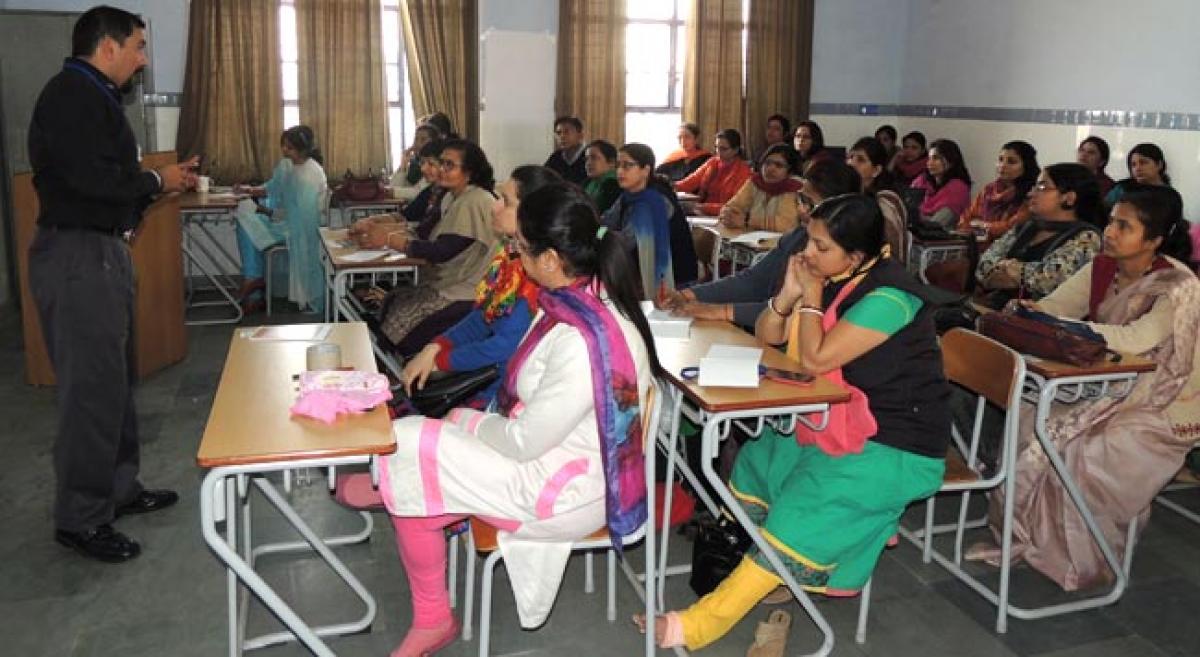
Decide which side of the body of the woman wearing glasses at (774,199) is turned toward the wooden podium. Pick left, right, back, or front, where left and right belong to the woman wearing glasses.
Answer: front

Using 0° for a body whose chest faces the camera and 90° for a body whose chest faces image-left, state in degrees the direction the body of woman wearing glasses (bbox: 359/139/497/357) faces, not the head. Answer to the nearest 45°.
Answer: approximately 90°

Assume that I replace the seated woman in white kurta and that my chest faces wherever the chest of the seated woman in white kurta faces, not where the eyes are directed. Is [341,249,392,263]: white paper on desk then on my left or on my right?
on my right

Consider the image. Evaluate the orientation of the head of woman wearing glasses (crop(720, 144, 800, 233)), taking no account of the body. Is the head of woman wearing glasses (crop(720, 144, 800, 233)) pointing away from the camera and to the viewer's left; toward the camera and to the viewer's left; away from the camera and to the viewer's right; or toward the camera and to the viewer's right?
toward the camera and to the viewer's left

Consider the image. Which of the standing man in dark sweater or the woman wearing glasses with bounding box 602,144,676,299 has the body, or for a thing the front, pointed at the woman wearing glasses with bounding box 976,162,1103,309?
the standing man in dark sweater

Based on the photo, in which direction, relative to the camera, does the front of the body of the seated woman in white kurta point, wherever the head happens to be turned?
to the viewer's left

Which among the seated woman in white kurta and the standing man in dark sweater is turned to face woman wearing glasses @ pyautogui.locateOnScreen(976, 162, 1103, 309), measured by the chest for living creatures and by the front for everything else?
the standing man in dark sweater

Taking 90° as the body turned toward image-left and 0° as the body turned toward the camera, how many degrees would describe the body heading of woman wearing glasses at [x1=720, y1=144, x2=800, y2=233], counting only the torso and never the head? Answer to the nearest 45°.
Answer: approximately 45°

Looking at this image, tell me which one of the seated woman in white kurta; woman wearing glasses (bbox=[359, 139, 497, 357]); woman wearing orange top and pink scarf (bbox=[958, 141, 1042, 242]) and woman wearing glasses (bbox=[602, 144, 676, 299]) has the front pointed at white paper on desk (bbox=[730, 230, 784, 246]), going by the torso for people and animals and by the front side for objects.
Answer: woman wearing orange top and pink scarf (bbox=[958, 141, 1042, 242])

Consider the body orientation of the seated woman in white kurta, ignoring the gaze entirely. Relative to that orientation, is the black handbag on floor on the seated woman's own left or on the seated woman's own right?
on the seated woman's own right

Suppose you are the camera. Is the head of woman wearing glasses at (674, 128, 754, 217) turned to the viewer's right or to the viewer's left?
to the viewer's left

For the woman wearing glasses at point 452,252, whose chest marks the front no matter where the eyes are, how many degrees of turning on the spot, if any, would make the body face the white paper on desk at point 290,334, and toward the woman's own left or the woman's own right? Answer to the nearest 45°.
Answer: approximately 90° to the woman's own left

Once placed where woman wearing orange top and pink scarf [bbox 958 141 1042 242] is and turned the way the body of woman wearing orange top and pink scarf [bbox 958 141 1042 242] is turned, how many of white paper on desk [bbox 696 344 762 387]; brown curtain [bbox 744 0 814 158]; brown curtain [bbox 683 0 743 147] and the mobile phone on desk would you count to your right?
2

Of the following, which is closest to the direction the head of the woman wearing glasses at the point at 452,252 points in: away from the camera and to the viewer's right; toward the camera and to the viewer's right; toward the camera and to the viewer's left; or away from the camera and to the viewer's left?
toward the camera and to the viewer's left
